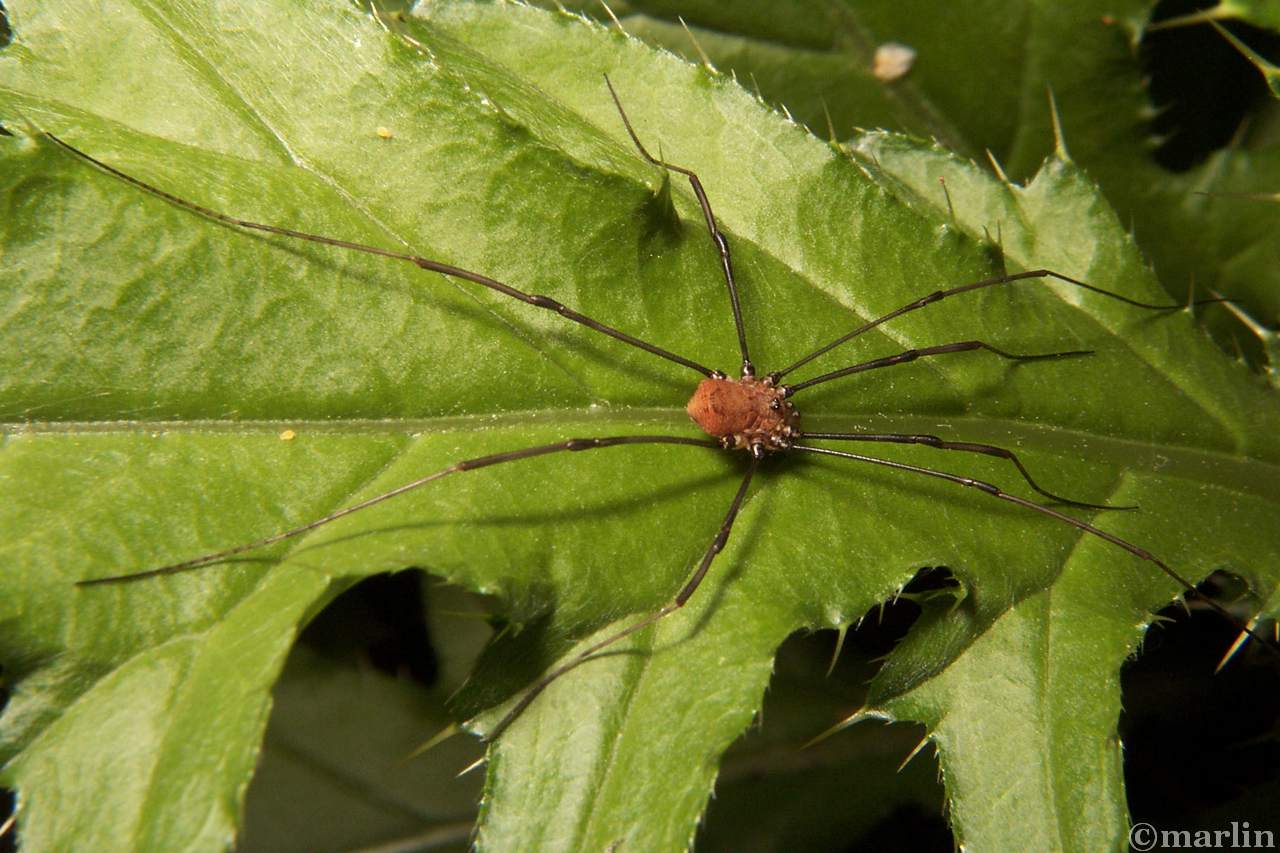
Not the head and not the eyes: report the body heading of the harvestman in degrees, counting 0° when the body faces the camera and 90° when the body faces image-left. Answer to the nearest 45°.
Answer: approximately 270°

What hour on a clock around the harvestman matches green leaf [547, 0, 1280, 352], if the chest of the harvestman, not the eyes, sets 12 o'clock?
The green leaf is roughly at 10 o'clock from the harvestman.
